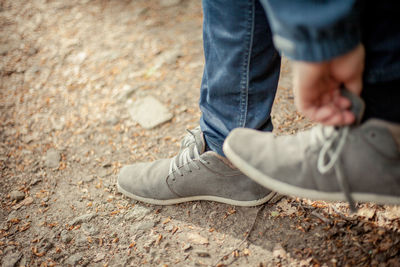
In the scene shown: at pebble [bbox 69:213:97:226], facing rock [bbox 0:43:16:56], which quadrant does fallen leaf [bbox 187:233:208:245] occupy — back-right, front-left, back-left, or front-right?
back-right

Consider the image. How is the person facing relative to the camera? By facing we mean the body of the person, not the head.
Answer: to the viewer's left
